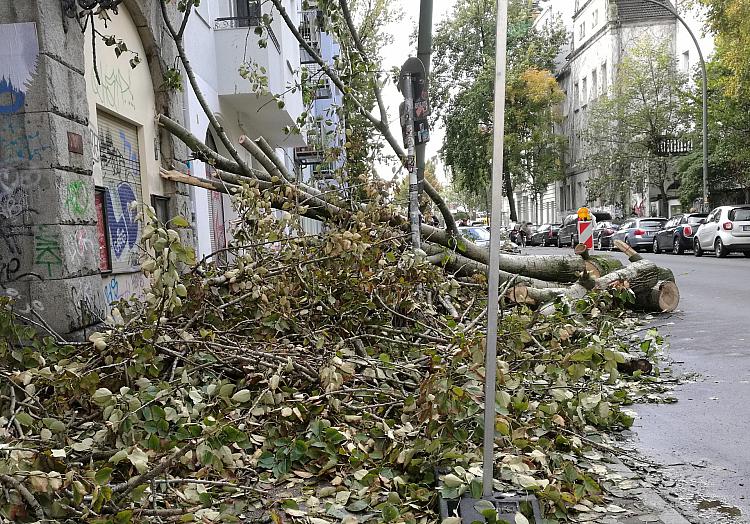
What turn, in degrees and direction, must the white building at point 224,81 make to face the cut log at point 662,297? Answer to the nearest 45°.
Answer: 0° — it already faces it

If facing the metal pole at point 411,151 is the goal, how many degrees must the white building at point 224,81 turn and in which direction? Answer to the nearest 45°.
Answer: approximately 45° to its right

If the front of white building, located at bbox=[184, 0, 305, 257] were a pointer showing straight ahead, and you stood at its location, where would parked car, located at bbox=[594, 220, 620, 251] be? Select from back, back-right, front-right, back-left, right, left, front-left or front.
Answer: left

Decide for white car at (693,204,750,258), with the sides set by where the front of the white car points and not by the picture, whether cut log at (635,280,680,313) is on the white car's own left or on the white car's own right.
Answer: on the white car's own left

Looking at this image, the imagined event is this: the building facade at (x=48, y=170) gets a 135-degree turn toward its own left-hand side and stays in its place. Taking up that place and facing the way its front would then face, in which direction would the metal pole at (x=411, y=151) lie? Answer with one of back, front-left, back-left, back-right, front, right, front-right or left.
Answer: right

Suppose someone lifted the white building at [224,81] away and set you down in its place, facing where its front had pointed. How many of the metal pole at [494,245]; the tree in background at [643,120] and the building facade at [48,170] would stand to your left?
1

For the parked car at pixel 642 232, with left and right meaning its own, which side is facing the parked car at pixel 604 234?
front

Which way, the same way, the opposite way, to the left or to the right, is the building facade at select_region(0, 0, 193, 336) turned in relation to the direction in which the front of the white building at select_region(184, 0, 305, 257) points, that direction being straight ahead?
the same way

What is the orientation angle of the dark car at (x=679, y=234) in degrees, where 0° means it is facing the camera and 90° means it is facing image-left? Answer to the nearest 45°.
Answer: approximately 135°

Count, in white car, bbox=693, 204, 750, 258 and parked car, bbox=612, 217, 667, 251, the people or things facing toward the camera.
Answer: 0

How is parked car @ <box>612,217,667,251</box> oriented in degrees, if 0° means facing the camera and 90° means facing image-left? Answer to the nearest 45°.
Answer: approximately 135°

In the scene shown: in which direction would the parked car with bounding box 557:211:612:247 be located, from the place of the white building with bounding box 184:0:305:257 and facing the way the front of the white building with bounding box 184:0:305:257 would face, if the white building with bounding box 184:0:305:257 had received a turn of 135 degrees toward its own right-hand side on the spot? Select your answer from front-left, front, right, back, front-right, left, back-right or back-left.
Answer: back-right

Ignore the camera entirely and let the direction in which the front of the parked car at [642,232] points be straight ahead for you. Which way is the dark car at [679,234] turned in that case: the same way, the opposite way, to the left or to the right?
the same way

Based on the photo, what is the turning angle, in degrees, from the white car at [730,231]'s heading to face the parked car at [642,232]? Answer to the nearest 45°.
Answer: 0° — it already faces it

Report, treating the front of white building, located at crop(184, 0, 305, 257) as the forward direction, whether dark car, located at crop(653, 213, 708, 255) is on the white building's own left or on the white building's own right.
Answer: on the white building's own left

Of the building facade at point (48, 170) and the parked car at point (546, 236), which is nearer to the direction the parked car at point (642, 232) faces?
the parked car

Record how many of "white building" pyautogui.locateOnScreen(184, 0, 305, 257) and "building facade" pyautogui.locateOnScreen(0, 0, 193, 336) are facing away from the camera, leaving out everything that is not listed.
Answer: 0

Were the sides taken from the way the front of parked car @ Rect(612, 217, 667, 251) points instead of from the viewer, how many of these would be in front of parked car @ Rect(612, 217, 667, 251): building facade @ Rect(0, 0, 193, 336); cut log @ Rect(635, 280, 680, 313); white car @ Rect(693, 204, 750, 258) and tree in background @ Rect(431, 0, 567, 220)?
1
